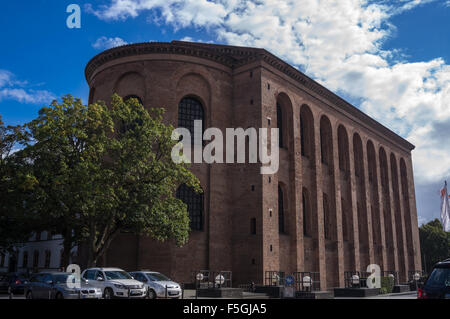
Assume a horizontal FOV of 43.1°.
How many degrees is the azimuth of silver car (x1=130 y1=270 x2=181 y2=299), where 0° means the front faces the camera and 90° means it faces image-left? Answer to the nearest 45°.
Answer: approximately 315°

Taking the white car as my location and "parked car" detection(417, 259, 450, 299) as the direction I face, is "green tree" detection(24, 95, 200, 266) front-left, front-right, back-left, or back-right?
back-left

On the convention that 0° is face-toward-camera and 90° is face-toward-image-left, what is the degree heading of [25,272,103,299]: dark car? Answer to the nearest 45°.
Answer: approximately 315°

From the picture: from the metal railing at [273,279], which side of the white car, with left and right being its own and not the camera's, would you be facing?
left

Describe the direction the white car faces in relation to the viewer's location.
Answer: facing the viewer and to the right of the viewer

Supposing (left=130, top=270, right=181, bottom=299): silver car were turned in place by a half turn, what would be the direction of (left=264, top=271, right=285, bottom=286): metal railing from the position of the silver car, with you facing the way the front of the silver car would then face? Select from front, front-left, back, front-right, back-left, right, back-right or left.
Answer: right

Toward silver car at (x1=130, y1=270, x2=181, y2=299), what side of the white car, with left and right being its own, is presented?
left
